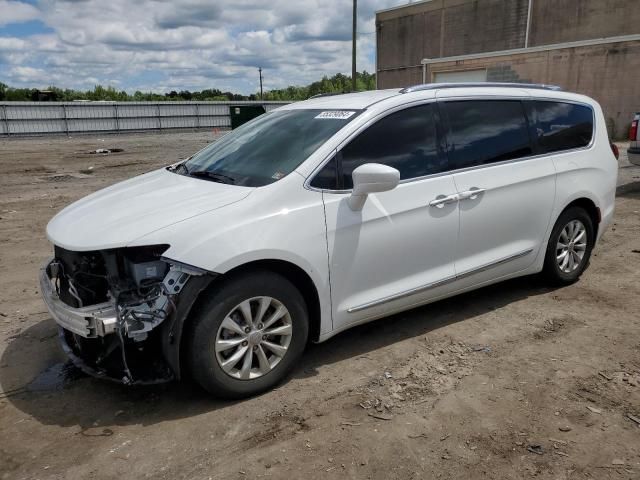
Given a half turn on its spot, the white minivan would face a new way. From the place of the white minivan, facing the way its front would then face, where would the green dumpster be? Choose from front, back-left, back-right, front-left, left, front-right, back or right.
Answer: front-left

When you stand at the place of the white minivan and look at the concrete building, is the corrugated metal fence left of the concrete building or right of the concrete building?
left

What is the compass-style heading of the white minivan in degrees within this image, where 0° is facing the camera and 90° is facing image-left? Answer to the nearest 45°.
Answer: approximately 45°

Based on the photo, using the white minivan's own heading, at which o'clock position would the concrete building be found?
The concrete building is roughly at 5 o'clock from the white minivan.

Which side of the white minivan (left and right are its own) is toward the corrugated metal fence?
right
